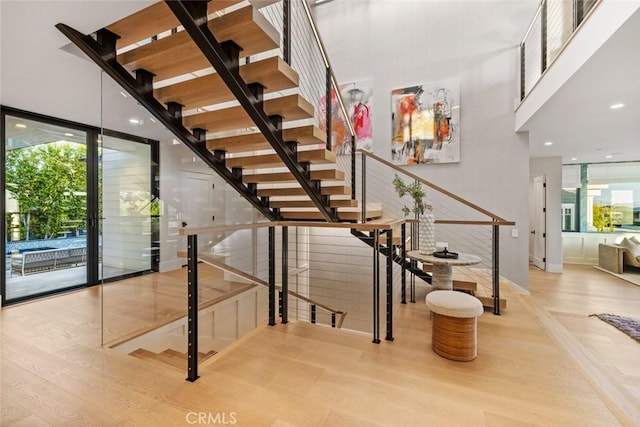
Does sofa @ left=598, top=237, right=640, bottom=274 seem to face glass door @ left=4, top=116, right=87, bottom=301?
no

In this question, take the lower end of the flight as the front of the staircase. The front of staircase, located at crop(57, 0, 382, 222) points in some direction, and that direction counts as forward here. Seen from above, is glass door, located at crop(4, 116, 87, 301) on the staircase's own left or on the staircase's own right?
on the staircase's own left

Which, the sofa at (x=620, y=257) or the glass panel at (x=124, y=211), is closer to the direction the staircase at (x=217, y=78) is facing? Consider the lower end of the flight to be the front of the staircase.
the sofa

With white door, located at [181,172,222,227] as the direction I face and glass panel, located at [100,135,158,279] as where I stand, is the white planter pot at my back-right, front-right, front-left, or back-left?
front-right

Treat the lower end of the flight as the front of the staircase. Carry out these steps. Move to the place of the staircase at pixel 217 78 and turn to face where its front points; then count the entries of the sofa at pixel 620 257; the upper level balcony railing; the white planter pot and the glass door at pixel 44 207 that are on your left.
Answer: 1

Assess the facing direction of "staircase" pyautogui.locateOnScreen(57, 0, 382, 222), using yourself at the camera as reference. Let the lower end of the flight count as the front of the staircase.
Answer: facing away from the viewer and to the right of the viewer

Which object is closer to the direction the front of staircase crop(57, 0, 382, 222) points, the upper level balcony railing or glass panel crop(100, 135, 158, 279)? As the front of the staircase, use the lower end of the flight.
the upper level balcony railing

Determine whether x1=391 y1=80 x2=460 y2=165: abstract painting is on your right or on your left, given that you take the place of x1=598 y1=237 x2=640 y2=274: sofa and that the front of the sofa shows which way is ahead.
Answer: on your right

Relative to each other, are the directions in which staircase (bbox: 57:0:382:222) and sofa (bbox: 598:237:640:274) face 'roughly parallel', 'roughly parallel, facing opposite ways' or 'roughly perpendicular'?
roughly parallel, facing opposite ways

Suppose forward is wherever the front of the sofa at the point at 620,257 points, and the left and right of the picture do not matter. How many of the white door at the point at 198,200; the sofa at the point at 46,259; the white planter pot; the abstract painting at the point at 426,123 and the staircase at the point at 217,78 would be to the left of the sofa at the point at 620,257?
0

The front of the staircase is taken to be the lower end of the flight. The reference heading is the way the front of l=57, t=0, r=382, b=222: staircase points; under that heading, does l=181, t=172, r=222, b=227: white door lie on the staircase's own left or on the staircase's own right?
on the staircase's own left

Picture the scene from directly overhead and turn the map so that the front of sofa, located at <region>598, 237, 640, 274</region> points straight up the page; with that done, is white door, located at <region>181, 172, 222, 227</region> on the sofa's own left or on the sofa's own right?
on the sofa's own right
